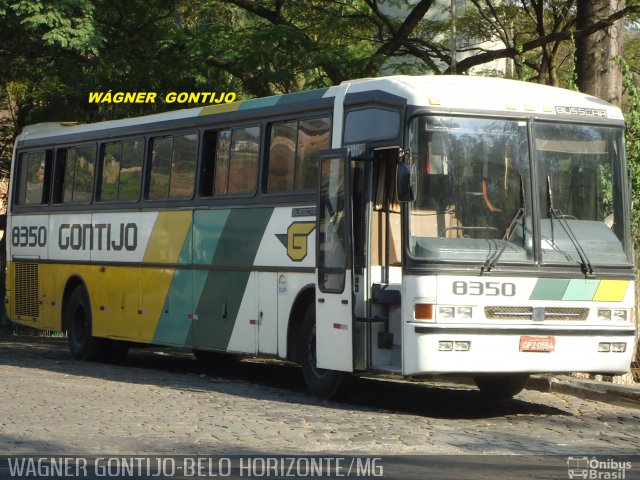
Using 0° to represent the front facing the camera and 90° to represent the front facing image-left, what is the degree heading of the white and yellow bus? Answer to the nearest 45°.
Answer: approximately 315°
